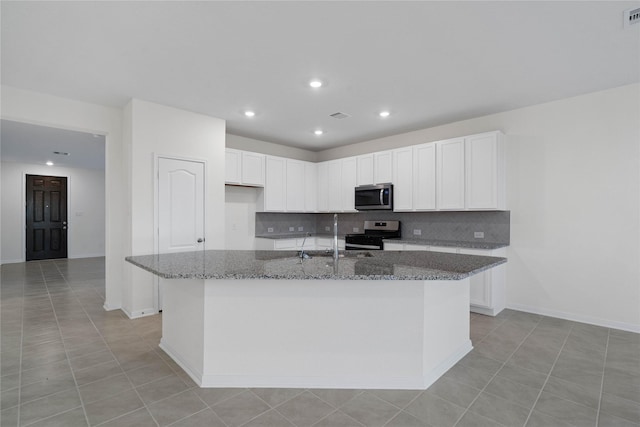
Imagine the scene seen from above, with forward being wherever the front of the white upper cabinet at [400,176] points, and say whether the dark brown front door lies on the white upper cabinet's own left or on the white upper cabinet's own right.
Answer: on the white upper cabinet's own right

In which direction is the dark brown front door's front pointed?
toward the camera

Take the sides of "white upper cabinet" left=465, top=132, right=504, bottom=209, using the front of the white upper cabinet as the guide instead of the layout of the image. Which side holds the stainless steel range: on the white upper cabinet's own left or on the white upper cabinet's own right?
on the white upper cabinet's own right

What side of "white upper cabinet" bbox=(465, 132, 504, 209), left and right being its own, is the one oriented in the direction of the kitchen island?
front

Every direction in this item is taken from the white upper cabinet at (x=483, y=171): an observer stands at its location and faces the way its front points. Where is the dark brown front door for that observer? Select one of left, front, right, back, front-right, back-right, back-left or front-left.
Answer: front-right

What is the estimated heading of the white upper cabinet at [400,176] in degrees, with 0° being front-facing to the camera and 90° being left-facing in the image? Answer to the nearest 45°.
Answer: approximately 45°

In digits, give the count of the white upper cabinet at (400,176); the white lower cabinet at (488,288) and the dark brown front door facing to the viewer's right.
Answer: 0

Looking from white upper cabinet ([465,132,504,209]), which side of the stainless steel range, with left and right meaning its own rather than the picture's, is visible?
left

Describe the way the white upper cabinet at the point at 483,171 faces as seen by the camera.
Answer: facing the viewer and to the left of the viewer

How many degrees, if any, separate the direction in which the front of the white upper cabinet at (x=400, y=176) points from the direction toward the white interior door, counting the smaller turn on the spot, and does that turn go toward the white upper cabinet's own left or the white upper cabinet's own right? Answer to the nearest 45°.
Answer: approximately 45° to the white upper cabinet's own right
